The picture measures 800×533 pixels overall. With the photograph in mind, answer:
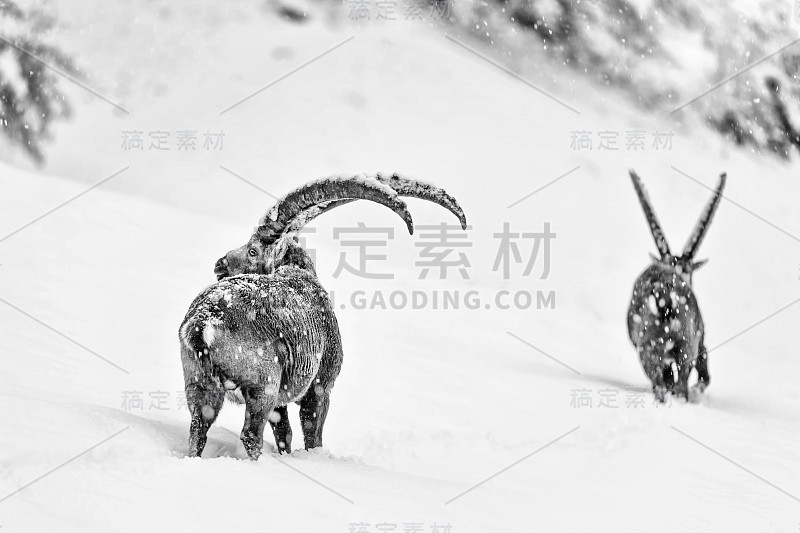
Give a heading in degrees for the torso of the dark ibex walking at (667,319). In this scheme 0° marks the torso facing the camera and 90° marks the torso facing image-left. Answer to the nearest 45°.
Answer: approximately 180°

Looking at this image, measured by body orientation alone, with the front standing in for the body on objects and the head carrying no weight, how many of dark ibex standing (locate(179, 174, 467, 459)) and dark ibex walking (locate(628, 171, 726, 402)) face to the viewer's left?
0

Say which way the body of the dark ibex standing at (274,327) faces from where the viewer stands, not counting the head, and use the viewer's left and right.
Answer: facing away from the viewer and to the right of the viewer

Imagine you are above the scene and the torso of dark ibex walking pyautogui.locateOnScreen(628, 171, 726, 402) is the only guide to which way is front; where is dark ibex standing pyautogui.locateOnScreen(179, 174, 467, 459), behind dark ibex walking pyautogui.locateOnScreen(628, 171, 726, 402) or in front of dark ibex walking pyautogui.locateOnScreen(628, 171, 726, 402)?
behind

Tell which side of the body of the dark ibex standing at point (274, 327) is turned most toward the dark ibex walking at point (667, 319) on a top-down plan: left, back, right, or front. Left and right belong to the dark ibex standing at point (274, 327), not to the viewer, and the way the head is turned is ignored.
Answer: front
